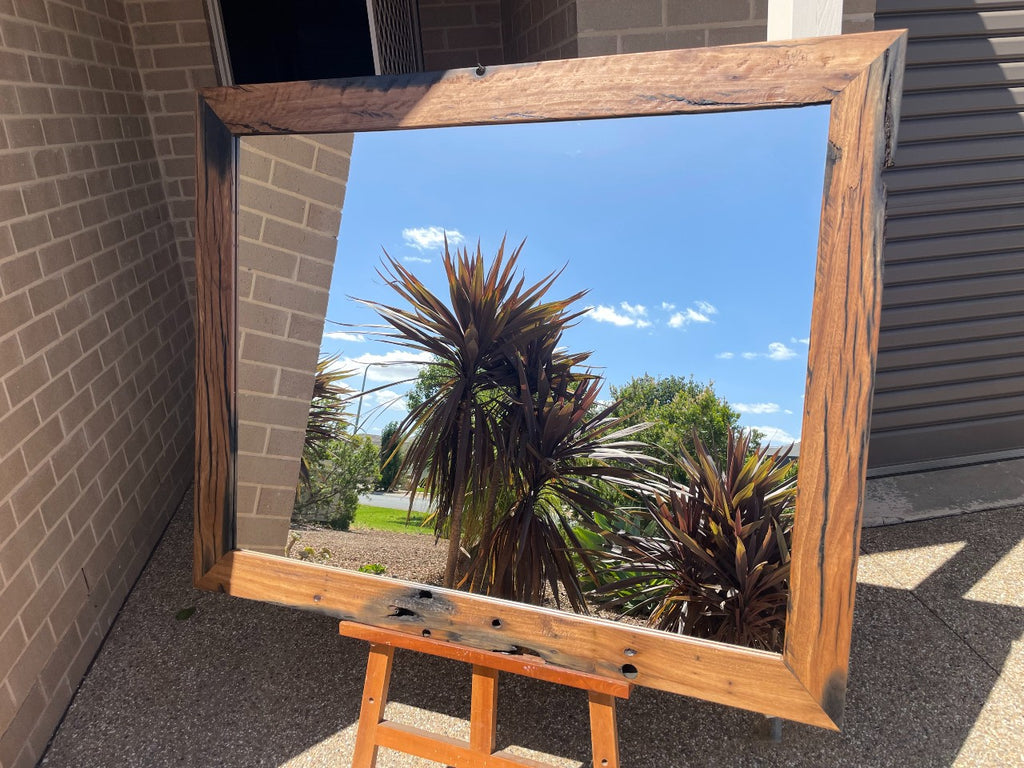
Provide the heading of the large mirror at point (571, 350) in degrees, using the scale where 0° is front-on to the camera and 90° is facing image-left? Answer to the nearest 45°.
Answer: approximately 45°
